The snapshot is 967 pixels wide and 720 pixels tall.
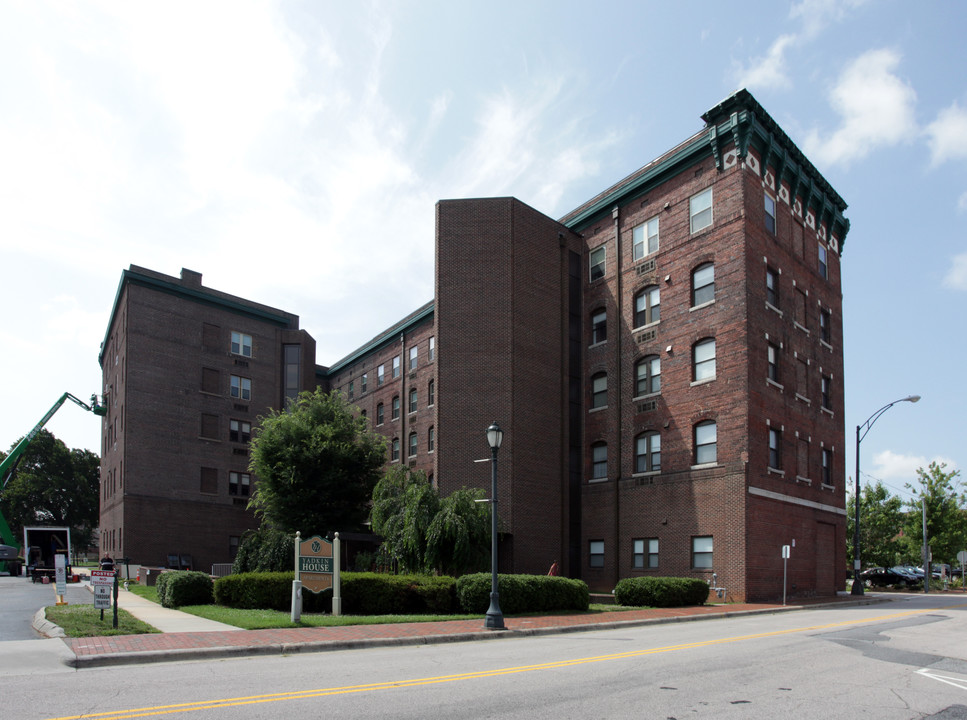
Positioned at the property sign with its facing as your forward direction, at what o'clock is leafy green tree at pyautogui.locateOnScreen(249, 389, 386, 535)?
The leafy green tree is roughly at 6 o'clock from the property sign.

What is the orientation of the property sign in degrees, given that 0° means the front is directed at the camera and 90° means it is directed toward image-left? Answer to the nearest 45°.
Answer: approximately 0°

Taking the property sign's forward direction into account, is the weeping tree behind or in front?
behind

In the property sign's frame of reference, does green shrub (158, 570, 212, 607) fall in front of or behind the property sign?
behind
